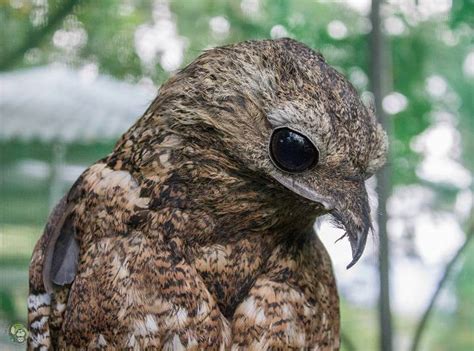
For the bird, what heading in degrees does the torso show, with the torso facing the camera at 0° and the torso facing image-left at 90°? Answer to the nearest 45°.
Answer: approximately 315°

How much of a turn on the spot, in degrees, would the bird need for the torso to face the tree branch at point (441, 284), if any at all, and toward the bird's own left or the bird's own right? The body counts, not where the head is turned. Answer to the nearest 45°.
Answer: approximately 90° to the bird's own left

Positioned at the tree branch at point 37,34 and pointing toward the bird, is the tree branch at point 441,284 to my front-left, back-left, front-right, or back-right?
front-left

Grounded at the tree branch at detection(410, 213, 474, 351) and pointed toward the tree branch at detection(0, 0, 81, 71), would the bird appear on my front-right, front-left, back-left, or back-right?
front-left

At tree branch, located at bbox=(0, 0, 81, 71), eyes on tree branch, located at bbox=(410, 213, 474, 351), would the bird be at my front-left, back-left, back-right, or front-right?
front-right

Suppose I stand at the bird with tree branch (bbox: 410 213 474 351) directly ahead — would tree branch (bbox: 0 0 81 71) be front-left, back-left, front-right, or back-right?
front-left

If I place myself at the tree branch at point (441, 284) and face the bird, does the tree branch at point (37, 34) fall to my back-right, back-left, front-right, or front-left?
front-right

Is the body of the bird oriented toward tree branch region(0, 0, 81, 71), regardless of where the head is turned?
no
